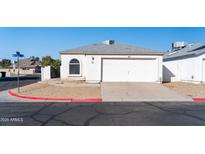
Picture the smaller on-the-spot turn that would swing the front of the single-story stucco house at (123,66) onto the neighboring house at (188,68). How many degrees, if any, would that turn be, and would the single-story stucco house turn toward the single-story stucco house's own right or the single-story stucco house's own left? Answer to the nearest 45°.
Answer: approximately 90° to the single-story stucco house's own left

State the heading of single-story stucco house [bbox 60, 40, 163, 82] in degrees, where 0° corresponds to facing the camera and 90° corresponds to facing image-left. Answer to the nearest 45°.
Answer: approximately 0°
